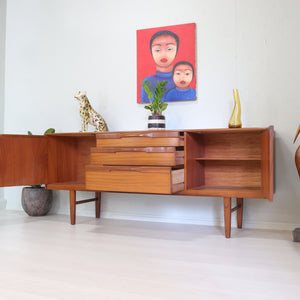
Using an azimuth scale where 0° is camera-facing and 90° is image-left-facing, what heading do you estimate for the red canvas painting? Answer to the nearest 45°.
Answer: approximately 45°

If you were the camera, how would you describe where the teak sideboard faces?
facing the viewer and to the left of the viewer

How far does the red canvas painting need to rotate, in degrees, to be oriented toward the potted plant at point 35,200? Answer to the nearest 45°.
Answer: approximately 45° to its right

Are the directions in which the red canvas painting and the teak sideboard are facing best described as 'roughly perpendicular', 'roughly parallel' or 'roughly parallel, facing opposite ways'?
roughly parallel

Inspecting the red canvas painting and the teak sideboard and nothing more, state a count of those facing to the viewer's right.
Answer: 0

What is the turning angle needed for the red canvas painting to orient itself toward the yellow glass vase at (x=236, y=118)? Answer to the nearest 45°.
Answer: approximately 90° to its left
